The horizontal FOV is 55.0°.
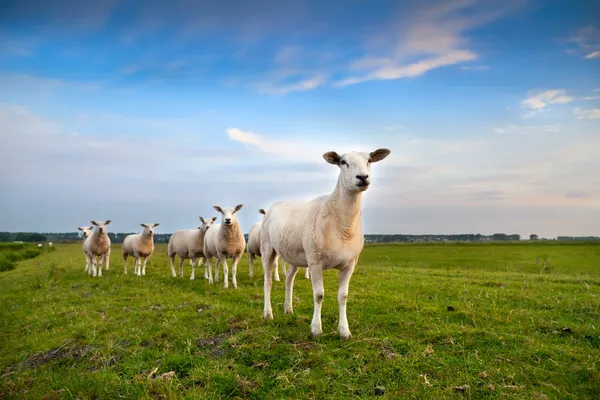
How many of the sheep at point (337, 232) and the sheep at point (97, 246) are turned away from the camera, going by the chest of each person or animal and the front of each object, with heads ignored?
0

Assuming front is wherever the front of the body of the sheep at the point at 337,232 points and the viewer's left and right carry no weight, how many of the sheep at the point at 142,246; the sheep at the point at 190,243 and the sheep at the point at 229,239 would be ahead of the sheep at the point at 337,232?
0

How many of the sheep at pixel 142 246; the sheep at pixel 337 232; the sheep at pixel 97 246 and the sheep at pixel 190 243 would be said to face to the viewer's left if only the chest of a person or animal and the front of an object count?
0

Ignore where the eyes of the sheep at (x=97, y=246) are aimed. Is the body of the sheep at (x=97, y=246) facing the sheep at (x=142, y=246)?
no

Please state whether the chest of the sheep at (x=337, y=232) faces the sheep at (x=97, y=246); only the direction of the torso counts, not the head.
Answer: no

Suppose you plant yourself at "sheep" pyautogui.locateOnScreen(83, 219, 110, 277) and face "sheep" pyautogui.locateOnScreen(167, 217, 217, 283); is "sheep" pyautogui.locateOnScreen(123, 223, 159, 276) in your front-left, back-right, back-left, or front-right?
front-left

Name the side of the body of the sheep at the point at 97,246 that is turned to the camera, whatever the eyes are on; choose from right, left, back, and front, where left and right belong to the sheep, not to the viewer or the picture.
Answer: front

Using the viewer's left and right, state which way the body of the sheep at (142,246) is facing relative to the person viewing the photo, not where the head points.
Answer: facing the viewer and to the right of the viewer

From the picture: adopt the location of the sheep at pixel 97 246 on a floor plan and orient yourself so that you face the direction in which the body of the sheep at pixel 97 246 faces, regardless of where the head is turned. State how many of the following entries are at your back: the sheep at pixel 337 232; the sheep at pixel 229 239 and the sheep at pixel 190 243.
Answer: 0

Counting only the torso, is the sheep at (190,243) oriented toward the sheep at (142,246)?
no

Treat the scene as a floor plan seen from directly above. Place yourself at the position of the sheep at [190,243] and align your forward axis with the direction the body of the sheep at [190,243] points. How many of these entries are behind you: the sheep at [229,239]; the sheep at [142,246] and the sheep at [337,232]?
1

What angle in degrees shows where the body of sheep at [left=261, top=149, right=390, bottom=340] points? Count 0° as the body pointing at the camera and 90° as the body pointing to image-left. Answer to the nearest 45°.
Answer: approximately 315°

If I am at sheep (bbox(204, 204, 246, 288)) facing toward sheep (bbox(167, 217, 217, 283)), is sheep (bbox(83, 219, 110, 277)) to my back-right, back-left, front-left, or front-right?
front-left

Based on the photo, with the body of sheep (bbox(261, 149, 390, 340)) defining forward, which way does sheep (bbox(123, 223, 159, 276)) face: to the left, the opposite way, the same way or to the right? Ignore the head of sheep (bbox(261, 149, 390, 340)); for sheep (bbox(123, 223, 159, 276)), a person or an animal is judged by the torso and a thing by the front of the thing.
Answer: the same way

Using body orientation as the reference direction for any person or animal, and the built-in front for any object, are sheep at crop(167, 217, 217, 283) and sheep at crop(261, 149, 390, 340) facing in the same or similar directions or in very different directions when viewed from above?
same or similar directions

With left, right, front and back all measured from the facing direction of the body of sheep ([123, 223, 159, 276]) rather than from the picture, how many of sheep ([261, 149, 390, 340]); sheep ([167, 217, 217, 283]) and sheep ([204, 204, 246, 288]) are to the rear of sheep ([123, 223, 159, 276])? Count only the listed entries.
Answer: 0

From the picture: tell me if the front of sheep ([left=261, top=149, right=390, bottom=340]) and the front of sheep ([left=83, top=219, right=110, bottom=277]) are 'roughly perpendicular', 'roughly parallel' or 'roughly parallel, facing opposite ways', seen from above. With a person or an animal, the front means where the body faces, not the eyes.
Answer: roughly parallel
